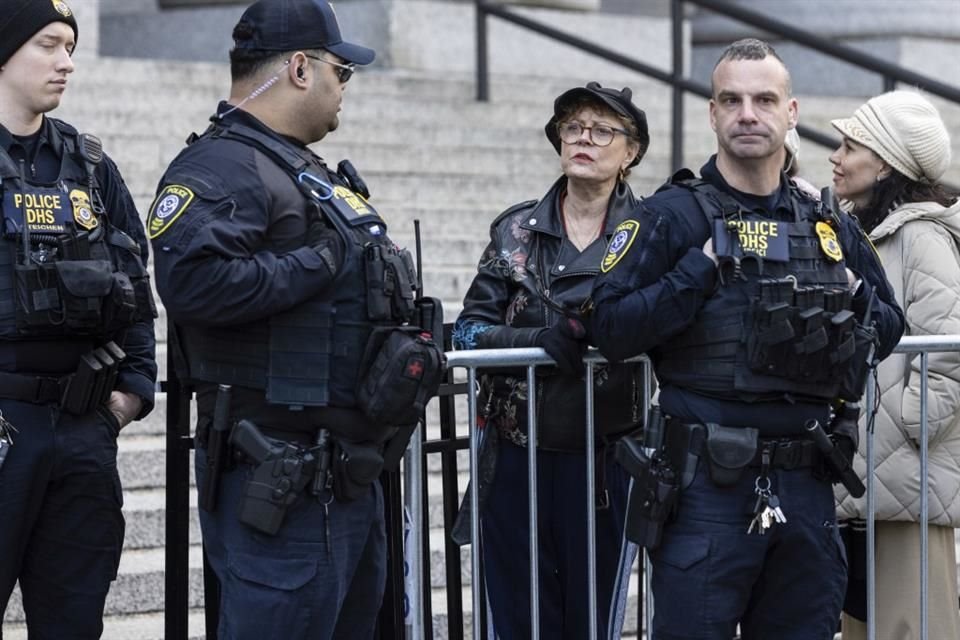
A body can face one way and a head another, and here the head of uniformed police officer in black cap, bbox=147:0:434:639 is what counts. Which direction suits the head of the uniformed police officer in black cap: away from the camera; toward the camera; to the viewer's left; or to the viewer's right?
to the viewer's right

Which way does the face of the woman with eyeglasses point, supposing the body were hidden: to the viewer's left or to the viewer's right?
to the viewer's left

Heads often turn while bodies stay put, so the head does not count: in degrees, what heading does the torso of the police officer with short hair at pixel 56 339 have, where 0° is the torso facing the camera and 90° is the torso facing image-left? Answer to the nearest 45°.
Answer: approximately 0°

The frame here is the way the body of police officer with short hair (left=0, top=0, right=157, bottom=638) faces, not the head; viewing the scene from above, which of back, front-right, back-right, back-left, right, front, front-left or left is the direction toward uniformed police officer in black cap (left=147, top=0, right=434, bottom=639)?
front-left

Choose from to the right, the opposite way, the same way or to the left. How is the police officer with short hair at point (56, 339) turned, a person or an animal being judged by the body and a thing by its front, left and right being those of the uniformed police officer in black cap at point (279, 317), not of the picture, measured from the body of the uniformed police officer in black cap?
to the right

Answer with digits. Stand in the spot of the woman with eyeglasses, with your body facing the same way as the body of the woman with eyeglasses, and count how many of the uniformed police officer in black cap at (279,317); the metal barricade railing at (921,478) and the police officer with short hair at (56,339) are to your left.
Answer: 1

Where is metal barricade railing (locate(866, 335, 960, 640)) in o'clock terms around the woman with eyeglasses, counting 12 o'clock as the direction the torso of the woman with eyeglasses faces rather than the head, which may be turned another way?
The metal barricade railing is roughly at 9 o'clock from the woman with eyeglasses.

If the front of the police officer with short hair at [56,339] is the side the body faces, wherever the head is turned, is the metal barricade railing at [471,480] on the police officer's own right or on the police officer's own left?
on the police officer's own left

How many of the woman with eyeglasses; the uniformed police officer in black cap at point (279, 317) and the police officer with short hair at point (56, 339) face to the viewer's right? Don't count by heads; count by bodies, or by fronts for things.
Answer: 1

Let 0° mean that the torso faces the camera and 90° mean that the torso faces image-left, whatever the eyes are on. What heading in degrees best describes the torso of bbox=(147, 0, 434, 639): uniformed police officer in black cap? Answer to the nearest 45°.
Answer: approximately 270°

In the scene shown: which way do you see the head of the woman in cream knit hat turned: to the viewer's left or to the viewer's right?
to the viewer's left

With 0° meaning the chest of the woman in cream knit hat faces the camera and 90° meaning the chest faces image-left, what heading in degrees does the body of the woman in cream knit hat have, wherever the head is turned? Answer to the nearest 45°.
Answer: approximately 90°

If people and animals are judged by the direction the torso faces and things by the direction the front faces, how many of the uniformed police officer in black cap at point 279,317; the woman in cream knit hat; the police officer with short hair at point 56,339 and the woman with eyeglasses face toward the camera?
2
